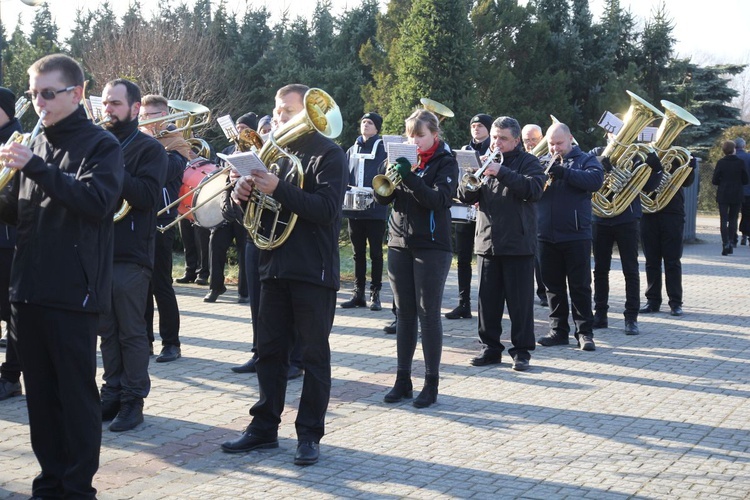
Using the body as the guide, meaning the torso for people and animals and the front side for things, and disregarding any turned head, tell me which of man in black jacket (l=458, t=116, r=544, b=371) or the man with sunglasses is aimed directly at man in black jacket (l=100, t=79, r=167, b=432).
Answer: man in black jacket (l=458, t=116, r=544, b=371)

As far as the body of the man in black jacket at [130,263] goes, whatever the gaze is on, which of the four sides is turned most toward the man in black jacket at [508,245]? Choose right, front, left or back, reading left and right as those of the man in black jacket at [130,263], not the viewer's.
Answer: back

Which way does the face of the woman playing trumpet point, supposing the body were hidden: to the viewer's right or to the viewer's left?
to the viewer's left

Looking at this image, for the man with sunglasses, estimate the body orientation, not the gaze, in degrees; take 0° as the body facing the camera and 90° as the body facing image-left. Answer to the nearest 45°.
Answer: approximately 45°

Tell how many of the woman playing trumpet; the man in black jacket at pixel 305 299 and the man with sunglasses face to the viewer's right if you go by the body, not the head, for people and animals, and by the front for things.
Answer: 0

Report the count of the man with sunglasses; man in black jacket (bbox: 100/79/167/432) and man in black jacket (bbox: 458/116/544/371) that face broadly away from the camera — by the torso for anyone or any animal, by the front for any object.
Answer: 0

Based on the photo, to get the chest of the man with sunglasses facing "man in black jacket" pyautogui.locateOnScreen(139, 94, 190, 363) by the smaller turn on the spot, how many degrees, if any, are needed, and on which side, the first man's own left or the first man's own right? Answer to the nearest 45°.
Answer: approximately 135° to the first man's own right

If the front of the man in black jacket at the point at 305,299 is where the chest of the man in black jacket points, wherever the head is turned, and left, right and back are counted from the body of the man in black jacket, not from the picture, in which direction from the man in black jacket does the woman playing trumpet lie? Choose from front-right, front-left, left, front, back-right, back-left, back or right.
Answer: back

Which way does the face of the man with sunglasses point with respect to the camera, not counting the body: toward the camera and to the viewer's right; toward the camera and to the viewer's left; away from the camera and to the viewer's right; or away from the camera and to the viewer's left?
toward the camera and to the viewer's left

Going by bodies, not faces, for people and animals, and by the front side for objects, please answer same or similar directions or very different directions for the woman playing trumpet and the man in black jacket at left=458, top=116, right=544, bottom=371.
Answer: same or similar directions

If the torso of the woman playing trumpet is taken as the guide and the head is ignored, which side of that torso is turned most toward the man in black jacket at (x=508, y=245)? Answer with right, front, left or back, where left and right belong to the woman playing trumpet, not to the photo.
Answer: back

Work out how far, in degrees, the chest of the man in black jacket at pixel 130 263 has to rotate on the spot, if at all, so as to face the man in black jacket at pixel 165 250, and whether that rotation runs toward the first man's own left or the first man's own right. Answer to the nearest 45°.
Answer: approximately 135° to the first man's own right

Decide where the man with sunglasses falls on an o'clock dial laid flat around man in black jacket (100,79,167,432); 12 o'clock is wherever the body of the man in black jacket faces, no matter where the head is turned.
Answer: The man with sunglasses is roughly at 11 o'clock from the man in black jacket.

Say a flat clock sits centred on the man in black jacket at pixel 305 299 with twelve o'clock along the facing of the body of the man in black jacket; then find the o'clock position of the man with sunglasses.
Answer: The man with sunglasses is roughly at 12 o'clock from the man in black jacket.
